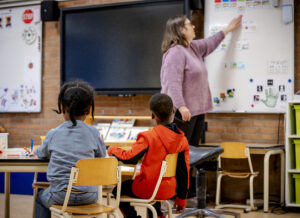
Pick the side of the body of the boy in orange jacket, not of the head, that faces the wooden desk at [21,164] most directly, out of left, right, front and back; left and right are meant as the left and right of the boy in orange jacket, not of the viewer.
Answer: left

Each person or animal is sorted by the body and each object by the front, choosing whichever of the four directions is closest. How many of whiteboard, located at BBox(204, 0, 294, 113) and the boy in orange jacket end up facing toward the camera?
1

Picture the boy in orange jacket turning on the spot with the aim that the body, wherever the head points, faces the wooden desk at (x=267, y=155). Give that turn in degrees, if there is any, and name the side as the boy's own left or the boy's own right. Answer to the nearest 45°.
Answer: approximately 90° to the boy's own right

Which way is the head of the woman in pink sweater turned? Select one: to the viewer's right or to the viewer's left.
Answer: to the viewer's right

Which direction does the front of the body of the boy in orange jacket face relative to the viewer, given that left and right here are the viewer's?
facing away from the viewer and to the left of the viewer

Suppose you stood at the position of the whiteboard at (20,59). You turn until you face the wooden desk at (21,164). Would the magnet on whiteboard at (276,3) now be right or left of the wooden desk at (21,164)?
left

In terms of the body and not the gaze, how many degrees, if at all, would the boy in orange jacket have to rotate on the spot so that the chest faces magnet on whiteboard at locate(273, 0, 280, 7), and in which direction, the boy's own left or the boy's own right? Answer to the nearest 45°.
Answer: approximately 90° to the boy's own right

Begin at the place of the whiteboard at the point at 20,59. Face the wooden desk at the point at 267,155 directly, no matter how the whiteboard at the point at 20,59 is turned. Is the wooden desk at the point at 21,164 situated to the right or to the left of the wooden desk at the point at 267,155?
right

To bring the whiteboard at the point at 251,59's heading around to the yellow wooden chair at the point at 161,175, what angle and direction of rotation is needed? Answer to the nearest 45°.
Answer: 0° — it already faces it

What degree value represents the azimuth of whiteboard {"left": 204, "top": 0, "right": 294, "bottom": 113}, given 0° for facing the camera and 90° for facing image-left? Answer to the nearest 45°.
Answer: approximately 0°
